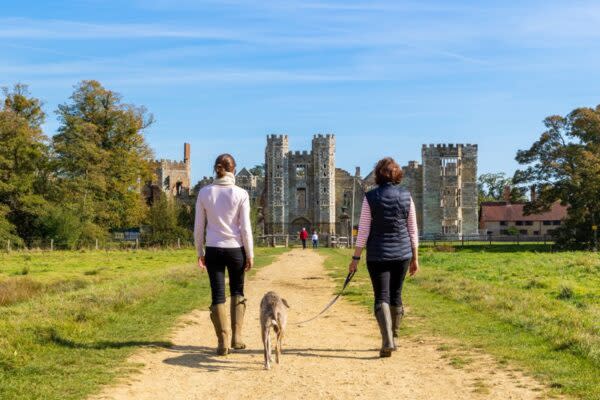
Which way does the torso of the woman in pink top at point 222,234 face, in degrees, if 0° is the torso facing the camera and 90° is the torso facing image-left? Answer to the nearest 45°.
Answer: approximately 180°

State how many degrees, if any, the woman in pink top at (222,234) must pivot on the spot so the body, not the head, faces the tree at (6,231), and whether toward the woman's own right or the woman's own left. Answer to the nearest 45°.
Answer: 0° — they already face it

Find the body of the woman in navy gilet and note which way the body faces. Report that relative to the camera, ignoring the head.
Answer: away from the camera

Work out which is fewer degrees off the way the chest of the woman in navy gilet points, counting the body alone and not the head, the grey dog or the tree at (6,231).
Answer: the tree

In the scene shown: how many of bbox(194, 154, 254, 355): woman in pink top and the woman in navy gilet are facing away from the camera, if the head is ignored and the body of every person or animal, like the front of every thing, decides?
2

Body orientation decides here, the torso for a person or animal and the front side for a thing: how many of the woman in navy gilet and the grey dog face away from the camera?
2

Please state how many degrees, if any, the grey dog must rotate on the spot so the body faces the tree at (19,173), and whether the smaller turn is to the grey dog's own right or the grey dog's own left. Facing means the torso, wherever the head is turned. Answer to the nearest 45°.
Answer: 0° — it already faces it

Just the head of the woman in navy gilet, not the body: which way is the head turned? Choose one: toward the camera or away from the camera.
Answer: away from the camera

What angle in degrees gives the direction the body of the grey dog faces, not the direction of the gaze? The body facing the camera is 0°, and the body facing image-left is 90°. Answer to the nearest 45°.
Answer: approximately 180°

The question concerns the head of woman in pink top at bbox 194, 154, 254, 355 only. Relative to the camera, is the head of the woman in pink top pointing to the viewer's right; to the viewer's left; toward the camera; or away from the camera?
away from the camera

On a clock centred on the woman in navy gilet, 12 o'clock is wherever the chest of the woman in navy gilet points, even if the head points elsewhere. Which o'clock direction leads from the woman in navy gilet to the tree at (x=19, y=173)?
The tree is roughly at 11 o'clock from the woman in navy gilet.

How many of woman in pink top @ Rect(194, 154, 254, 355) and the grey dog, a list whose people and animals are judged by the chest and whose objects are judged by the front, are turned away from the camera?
2

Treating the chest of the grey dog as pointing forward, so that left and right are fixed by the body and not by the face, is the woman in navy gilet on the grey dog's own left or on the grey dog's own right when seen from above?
on the grey dog's own right
